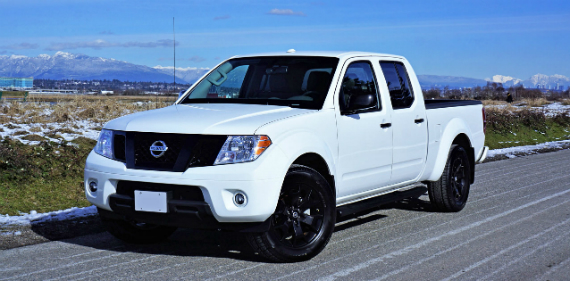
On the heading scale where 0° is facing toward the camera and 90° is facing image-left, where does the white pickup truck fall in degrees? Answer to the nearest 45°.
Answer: approximately 45°
